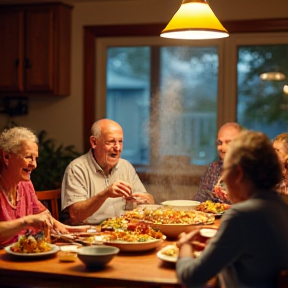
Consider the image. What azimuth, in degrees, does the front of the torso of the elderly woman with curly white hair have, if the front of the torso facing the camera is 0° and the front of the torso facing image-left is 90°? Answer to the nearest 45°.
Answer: approximately 315°

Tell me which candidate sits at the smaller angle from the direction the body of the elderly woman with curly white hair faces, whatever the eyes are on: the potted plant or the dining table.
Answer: the dining table

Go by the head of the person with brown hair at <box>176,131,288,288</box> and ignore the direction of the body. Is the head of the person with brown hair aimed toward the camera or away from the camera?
away from the camera

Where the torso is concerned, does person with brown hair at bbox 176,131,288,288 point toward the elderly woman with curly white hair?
yes

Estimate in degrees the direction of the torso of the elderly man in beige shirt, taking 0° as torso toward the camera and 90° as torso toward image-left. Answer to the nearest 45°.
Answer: approximately 315°

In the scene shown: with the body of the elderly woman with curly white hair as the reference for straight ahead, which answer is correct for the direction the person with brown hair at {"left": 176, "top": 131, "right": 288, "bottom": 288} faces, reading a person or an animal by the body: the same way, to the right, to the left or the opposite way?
the opposite way

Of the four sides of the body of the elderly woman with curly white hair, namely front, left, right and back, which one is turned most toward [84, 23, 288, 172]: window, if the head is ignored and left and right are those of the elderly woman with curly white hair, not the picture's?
left

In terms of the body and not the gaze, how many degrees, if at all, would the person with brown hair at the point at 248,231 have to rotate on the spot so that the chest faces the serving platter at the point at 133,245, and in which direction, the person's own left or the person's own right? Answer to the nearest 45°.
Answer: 0° — they already face it

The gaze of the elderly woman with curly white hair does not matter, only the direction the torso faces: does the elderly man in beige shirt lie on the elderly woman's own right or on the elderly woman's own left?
on the elderly woman's own left

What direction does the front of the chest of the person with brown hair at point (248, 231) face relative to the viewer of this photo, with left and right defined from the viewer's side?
facing away from the viewer and to the left of the viewer
